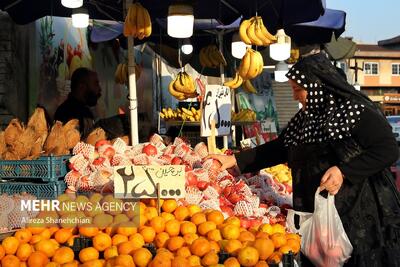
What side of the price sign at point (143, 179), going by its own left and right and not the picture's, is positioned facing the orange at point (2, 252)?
right

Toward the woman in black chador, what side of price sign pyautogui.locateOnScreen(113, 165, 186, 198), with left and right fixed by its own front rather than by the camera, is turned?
left

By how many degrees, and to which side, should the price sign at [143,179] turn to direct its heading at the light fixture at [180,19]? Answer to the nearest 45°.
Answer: approximately 180°

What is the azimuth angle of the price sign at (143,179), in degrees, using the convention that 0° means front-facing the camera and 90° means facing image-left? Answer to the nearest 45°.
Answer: approximately 0°

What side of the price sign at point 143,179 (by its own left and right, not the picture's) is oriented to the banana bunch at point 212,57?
back

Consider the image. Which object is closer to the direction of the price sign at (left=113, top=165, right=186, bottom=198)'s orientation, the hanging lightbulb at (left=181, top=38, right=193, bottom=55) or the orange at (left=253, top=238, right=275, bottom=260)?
the orange

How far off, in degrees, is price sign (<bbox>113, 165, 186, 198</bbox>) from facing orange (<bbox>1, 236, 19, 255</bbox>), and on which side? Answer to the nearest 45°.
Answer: approximately 90° to its right

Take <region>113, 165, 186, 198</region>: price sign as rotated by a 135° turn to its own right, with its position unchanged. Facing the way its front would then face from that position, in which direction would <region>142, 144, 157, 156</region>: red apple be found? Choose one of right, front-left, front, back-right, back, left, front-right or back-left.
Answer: front-right

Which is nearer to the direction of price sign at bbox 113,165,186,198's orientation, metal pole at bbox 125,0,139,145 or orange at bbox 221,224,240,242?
the orange

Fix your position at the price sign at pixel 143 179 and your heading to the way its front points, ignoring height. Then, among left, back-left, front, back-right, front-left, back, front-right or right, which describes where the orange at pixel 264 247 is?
front-left

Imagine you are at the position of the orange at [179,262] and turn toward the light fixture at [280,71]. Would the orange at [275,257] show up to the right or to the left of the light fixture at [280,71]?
right

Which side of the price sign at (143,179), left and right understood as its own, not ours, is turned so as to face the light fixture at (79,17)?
back

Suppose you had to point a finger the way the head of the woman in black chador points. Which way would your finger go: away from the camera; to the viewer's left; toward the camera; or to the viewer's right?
to the viewer's left

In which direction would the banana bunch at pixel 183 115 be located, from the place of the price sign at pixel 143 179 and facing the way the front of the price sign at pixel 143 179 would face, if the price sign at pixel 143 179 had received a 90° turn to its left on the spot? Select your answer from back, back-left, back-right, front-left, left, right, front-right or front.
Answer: left
